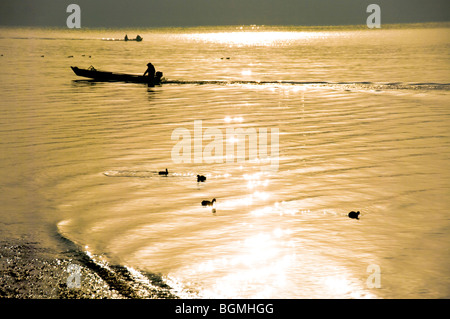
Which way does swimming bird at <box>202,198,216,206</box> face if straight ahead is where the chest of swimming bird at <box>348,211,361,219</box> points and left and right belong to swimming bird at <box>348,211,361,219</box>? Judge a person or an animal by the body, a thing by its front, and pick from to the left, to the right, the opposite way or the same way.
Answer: the same way

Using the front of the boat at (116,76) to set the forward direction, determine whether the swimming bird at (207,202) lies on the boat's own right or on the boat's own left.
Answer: on the boat's own left

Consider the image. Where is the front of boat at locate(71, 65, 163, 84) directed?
to the viewer's left

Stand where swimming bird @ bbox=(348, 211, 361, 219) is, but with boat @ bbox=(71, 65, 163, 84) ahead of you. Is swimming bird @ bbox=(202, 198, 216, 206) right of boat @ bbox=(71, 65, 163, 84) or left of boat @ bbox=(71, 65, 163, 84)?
left

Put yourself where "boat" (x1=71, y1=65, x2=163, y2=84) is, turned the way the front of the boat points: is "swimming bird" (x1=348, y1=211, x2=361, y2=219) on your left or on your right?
on your left

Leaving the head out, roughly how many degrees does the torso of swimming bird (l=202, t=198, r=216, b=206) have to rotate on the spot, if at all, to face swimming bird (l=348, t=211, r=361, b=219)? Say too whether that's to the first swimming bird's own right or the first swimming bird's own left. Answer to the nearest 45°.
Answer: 0° — it already faces it

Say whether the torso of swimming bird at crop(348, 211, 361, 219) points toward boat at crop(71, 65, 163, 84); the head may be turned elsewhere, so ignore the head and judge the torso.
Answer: no
